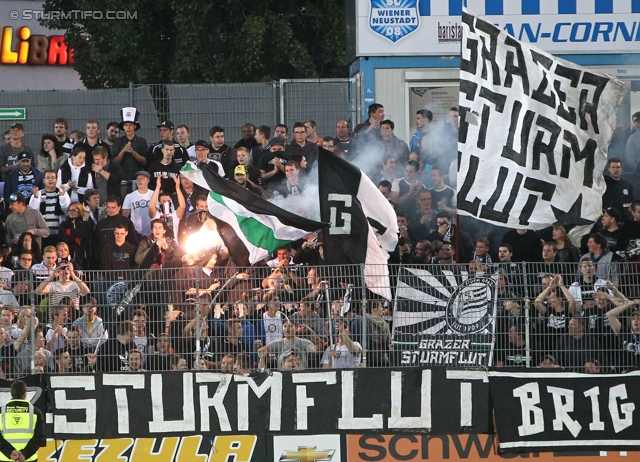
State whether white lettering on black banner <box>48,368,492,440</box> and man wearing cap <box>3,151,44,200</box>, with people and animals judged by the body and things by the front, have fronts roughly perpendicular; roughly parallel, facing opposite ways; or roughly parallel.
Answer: roughly parallel

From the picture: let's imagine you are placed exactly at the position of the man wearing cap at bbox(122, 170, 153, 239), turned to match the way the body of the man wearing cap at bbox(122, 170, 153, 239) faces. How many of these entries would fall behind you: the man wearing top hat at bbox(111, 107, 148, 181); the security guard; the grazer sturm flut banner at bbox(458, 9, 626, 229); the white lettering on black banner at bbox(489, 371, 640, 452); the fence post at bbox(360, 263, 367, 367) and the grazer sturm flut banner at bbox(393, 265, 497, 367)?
1

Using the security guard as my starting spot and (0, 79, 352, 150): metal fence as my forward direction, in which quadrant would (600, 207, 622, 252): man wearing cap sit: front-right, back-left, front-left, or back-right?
front-right

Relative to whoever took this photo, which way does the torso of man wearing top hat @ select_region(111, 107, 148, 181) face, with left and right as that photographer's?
facing the viewer

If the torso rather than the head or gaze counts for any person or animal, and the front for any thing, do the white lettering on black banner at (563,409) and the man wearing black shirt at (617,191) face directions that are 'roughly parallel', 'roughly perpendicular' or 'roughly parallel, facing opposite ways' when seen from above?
roughly parallel

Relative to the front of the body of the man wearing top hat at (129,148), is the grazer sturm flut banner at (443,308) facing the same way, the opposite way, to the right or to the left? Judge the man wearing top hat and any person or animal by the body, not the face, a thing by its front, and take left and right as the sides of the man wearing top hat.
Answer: the same way

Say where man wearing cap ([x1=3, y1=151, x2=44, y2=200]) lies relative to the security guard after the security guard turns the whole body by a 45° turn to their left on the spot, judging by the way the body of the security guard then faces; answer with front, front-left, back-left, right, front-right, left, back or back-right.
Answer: front-right

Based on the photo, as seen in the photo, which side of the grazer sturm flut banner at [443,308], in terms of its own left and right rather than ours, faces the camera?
front

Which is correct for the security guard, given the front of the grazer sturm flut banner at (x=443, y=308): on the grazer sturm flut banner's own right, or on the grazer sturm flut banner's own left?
on the grazer sturm flut banner's own right

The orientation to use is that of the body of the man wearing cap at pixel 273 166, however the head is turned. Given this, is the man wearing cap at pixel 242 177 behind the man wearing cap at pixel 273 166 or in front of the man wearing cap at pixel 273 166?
in front

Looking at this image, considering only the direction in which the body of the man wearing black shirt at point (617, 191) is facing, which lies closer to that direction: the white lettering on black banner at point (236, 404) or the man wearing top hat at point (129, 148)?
the white lettering on black banner

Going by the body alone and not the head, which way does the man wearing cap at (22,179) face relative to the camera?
toward the camera

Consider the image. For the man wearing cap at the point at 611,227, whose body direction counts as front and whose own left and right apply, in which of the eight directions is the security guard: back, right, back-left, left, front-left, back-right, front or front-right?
front

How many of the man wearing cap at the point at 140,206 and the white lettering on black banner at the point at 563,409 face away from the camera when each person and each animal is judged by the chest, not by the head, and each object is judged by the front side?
0

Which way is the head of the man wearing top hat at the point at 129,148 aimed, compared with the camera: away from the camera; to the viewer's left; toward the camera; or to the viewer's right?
toward the camera

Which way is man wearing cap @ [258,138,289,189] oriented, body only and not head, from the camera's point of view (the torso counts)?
toward the camera
